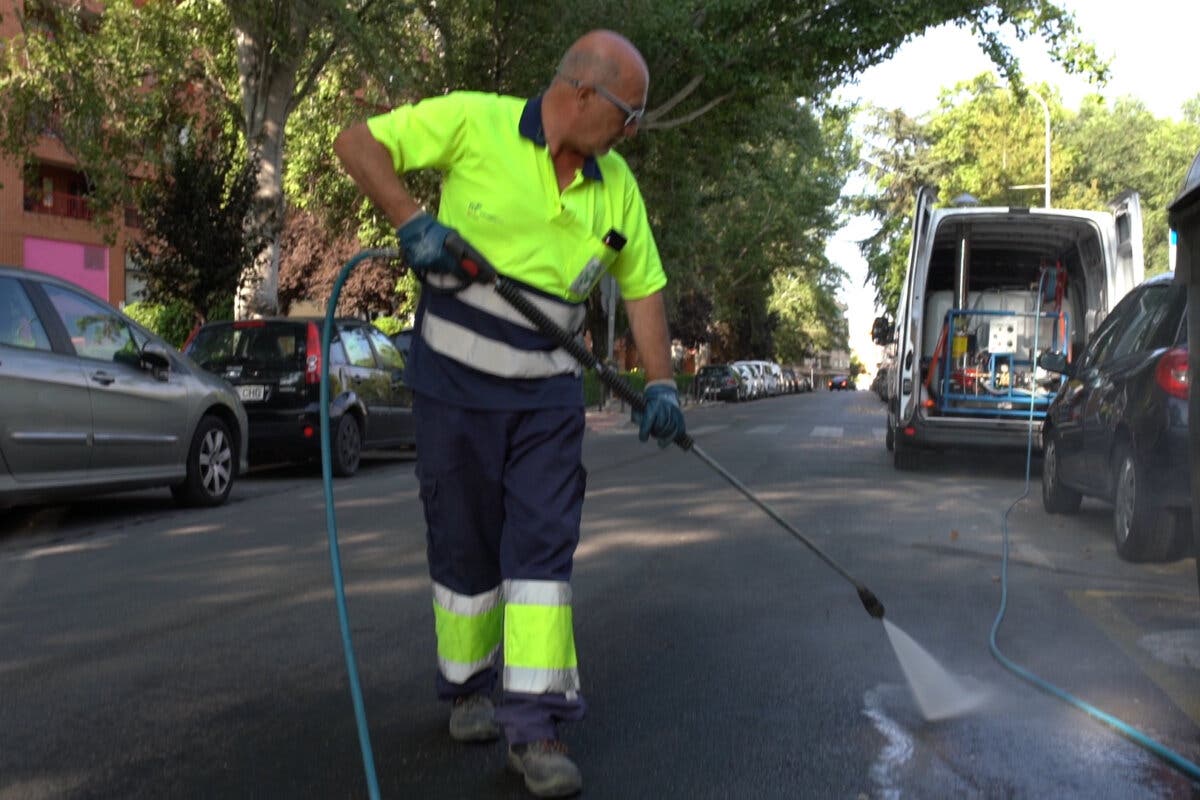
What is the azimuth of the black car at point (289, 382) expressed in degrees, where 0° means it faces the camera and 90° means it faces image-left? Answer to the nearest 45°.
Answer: approximately 225°

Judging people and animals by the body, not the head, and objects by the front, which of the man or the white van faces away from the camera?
the white van

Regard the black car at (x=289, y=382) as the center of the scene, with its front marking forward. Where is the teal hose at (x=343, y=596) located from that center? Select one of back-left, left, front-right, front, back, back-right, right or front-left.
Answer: back-right

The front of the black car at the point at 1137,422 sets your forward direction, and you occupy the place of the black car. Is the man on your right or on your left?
on your left

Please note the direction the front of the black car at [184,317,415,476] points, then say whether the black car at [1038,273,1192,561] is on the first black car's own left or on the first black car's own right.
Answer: on the first black car's own right

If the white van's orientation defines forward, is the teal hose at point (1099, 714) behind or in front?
behind

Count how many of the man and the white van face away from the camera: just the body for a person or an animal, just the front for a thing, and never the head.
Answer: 1

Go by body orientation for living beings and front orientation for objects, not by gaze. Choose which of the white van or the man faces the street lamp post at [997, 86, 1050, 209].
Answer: the white van

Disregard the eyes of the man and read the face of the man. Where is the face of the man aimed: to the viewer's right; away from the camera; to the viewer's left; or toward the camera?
to the viewer's right

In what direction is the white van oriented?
away from the camera

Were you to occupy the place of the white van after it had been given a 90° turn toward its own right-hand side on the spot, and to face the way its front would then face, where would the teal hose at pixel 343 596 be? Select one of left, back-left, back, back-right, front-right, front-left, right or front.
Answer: right

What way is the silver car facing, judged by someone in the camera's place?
facing away from the viewer and to the right of the viewer

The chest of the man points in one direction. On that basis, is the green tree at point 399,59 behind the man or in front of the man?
behind
